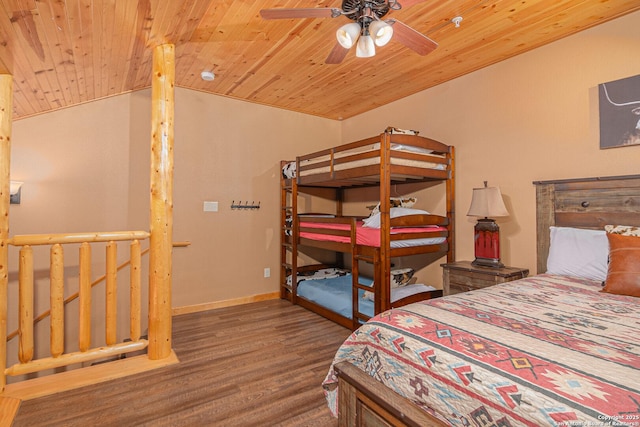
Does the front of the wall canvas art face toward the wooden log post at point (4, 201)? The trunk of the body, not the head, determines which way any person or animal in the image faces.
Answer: yes

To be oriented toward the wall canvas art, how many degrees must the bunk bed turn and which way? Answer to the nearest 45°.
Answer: approximately 135° to its left

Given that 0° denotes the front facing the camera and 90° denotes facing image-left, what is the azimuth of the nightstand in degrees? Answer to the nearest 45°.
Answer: approximately 45°

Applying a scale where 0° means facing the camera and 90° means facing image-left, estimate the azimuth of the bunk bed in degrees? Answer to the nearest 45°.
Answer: approximately 45°

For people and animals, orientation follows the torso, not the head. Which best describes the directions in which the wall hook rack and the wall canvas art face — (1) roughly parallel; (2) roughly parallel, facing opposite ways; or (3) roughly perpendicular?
roughly perpendicular

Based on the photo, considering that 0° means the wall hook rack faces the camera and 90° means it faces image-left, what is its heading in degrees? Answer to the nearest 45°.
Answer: approximately 0°

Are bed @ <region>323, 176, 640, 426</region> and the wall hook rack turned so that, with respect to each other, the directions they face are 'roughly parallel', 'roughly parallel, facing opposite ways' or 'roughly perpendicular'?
roughly perpendicular

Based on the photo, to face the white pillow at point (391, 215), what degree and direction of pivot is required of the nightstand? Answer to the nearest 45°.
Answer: approximately 45° to its right

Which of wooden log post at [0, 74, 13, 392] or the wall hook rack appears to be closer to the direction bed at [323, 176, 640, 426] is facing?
the wooden log post

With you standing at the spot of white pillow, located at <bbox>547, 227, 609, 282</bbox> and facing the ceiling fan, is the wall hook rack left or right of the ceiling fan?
right
